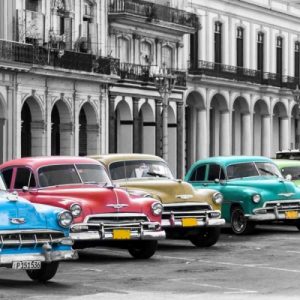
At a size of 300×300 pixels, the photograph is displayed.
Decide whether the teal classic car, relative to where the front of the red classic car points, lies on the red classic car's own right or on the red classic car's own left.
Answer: on the red classic car's own left
